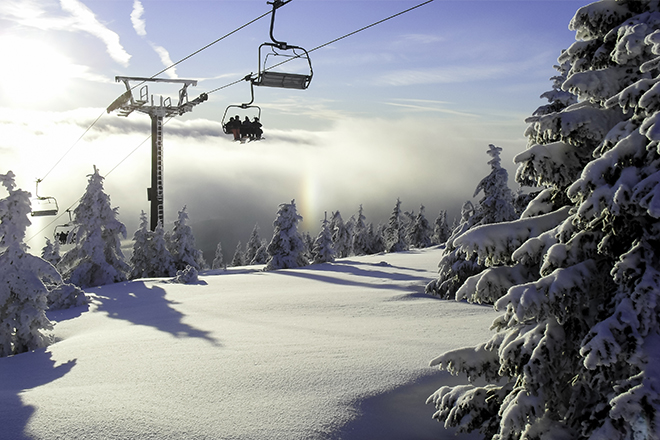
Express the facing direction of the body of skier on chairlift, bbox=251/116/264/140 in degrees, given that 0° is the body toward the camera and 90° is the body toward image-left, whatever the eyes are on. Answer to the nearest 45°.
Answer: approximately 315°

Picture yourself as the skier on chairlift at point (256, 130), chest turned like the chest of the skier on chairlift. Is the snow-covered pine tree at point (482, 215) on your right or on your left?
on your left

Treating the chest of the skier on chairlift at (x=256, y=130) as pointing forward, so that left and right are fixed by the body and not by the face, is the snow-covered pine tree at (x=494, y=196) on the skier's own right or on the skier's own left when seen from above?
on the skier's own left
